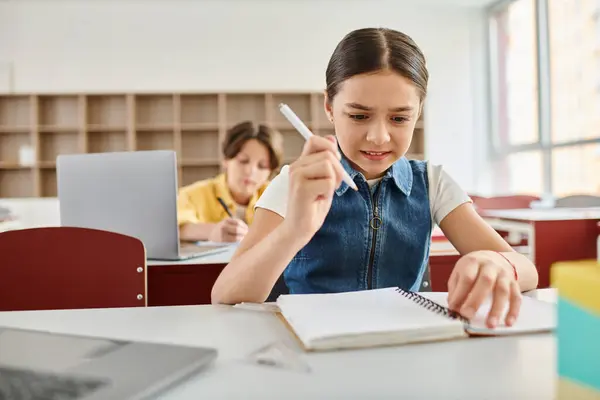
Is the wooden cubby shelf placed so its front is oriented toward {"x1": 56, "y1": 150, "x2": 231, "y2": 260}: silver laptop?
yes

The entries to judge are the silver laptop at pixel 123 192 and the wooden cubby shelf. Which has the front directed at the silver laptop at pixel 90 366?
the wooden cubby shelf

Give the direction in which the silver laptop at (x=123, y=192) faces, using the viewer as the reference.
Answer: facing away from the viewer and to the right of the viewer

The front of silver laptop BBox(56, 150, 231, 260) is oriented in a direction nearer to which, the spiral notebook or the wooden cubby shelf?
the wooden cubby shelf

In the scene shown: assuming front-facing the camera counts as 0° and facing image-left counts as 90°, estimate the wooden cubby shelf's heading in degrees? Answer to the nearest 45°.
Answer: approximately 0°

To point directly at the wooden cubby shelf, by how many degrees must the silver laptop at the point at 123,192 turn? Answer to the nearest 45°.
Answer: approximately 45° to its left

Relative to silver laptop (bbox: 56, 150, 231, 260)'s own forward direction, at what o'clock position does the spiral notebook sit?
The spiral notebook is roughly at 4 o'clock from the silver laptop.

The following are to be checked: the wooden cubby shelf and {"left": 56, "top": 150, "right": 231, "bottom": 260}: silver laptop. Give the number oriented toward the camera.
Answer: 1

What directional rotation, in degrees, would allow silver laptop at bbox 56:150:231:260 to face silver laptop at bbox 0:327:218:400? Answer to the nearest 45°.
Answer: approximately 135° to its right
